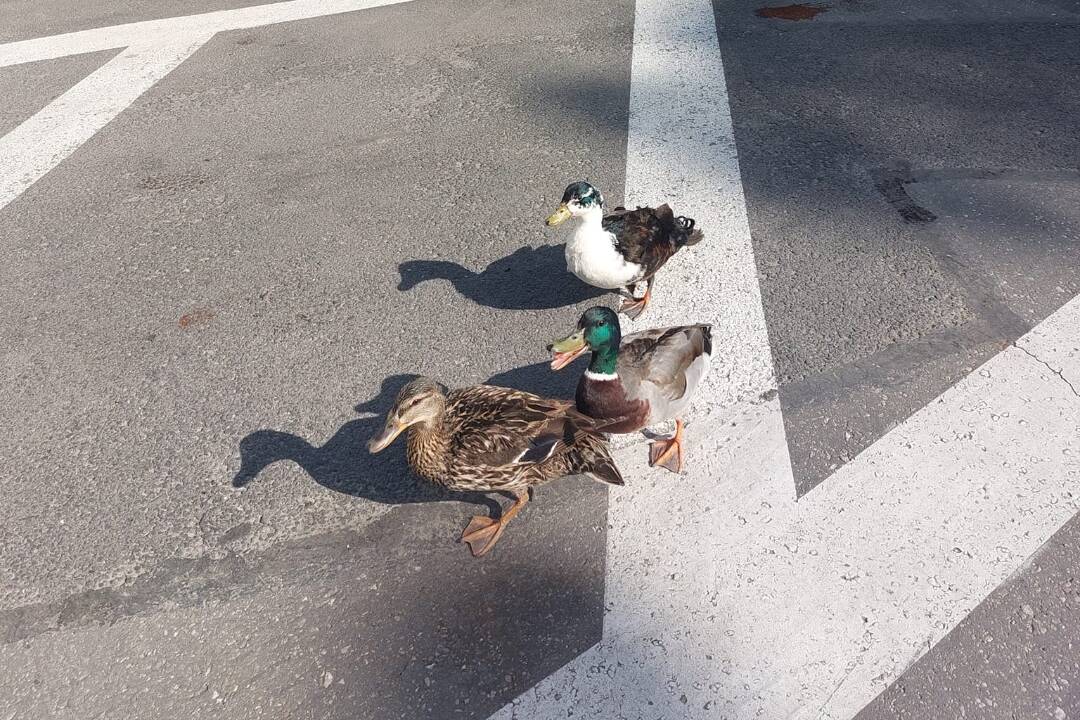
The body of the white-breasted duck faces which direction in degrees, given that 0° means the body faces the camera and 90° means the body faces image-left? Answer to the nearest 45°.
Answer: approximately 45°

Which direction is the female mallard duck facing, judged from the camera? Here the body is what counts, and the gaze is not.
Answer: to the viewer's left

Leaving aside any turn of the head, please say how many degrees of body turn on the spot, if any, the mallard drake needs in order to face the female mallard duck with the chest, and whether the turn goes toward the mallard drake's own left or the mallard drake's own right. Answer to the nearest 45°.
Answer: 0° — it already faces it

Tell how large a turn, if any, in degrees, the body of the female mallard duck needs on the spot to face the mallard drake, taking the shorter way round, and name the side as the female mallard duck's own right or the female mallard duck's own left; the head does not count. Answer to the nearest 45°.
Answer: approximately 180°

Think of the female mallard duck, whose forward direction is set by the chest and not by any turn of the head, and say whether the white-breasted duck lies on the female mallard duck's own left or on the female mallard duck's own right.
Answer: on the female mallard duck's own right

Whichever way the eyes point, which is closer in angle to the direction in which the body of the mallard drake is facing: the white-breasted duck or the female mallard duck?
the female mallard duck

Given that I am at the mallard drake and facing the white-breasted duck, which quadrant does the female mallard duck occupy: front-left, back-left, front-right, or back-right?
back-left

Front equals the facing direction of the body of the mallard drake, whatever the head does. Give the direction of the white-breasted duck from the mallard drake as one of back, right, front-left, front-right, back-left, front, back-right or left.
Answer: back-right

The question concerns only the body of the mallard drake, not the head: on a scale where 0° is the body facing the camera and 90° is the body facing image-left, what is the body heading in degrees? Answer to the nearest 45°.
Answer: approximately 45°

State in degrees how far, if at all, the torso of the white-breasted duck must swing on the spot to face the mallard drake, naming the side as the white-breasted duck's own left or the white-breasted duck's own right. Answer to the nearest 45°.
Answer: approximately 45° to the white-breasted duck's own left
